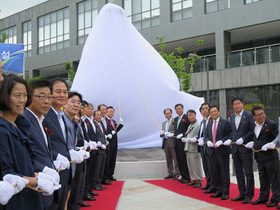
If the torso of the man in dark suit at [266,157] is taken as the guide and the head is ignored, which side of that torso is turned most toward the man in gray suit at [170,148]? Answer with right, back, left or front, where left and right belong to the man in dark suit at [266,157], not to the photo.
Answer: right

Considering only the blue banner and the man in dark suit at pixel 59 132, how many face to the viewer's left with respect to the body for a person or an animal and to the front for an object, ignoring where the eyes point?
0

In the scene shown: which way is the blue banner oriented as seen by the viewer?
toward the camera

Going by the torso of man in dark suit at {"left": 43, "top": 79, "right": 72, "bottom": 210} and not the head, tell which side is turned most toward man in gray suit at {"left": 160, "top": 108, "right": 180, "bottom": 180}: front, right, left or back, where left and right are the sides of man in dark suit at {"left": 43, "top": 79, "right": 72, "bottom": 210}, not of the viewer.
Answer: left

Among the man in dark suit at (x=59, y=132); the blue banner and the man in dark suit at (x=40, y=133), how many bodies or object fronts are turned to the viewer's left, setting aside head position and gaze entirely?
0

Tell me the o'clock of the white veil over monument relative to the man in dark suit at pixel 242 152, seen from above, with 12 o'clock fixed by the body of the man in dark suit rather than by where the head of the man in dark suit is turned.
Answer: The white veil over monument is roughly at 3 o'clock from the man in dark suit.

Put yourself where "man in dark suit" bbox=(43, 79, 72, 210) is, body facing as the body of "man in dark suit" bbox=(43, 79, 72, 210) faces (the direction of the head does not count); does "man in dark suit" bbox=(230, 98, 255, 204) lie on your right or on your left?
on your left

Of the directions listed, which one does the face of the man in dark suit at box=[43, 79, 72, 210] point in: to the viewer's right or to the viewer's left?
to the viewer's right

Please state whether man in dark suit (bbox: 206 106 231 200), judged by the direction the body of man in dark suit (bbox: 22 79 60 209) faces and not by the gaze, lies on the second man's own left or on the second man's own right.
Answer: on the second man's own left

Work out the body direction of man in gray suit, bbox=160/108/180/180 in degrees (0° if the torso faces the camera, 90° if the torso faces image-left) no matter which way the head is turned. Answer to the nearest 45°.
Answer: approximately 45°

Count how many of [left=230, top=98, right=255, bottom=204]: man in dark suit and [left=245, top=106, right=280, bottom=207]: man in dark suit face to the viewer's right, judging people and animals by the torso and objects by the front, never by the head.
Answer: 0

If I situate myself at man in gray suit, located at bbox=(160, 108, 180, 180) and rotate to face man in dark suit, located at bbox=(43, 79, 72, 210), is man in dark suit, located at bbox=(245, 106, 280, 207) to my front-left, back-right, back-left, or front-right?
front-left
